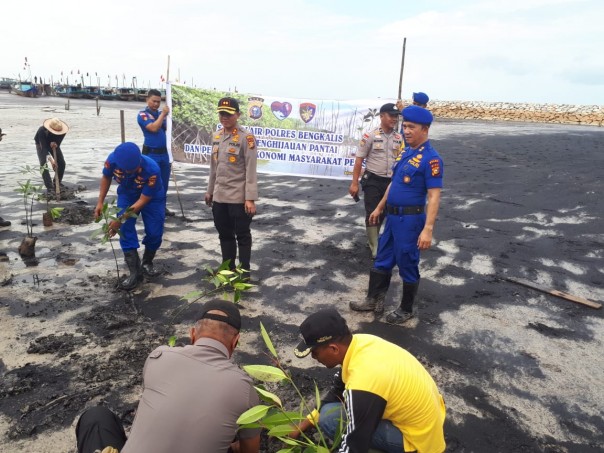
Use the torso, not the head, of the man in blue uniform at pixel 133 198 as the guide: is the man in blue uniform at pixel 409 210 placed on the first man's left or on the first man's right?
on the first man's left

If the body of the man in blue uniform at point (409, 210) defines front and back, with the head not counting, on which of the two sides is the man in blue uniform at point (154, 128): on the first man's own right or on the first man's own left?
on the first man's own right

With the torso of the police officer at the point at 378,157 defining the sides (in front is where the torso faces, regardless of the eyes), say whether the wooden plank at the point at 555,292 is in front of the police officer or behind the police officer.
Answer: in front

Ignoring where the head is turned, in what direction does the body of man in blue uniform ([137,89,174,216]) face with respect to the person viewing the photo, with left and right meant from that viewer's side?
facing the viewer and to the right of the viewer

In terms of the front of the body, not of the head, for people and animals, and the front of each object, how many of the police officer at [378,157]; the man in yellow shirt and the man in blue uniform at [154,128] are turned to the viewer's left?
1

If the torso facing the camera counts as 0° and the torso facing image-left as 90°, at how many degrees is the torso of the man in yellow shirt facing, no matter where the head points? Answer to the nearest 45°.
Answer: approximately 90°

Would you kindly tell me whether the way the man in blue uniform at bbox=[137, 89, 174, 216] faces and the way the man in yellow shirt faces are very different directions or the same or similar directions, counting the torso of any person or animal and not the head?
very different directions

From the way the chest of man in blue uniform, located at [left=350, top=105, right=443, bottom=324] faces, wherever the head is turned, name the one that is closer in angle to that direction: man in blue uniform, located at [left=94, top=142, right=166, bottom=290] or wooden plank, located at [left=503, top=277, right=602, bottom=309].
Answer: the man in blue uniform

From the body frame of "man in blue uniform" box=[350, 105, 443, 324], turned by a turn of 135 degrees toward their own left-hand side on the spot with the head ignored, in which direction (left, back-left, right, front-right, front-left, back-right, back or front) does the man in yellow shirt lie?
right

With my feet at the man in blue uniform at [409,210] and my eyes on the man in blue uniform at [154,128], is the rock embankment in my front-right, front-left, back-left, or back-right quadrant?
front-right

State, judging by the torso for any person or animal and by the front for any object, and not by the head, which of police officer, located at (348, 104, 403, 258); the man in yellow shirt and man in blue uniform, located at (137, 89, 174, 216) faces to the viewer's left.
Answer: the man in yellow shirt

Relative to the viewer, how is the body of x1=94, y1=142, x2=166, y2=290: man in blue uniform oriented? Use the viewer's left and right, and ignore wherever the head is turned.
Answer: facing the viewer and to the left of the viewer

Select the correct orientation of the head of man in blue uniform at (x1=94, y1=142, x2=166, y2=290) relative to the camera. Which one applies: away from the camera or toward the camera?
toward the camera

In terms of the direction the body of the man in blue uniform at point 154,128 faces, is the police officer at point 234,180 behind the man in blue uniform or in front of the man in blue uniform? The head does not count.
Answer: in front
